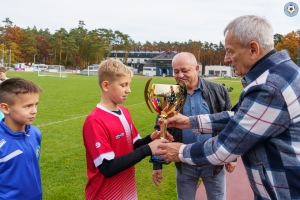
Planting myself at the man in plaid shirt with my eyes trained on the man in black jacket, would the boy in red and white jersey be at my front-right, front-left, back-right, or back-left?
front-left

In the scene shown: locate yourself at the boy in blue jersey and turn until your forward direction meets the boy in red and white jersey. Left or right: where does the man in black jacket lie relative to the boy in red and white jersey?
left

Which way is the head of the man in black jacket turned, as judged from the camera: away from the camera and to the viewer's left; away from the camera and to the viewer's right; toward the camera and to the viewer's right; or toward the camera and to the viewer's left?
toward the camera and to the viewer's left

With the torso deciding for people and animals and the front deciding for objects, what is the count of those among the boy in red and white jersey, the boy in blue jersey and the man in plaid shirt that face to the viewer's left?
1

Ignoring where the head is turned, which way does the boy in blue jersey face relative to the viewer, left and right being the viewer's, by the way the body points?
facing the viewer and to the right of the viewer

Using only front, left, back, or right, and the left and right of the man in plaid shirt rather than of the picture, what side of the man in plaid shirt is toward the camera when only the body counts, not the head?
left

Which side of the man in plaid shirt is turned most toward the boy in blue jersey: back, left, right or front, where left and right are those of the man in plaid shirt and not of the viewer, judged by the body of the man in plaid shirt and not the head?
front

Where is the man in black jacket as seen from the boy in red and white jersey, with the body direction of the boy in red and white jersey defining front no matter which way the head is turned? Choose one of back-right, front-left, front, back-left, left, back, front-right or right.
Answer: left

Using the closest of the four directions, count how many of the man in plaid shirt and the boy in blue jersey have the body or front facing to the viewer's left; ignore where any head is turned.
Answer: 1

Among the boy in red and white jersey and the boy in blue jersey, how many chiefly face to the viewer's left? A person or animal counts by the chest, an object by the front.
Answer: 0

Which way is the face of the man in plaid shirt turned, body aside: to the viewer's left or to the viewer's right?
to the viewer's left

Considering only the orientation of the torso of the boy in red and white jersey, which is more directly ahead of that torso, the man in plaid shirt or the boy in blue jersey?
the man in plaid shirt

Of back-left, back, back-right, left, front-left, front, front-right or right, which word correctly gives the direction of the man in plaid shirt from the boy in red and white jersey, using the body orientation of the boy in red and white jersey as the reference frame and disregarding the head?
front
